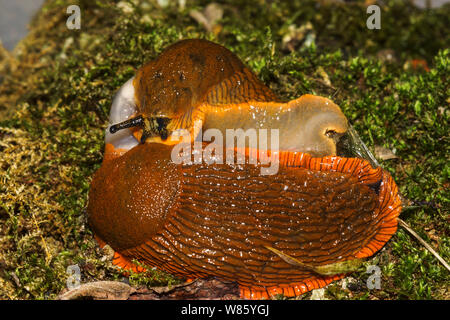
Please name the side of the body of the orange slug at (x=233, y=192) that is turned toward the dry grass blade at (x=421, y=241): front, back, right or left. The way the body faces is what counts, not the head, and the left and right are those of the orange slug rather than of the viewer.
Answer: back

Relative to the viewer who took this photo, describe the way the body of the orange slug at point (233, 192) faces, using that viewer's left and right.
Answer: facing to the left of the viewer

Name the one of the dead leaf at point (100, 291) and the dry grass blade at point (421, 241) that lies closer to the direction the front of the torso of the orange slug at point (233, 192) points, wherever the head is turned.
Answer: the dead leaf
